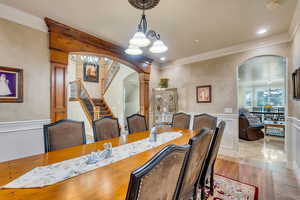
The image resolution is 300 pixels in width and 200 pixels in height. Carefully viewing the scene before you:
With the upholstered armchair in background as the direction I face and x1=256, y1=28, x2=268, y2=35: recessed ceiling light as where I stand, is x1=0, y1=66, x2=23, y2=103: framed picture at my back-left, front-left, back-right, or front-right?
back-left

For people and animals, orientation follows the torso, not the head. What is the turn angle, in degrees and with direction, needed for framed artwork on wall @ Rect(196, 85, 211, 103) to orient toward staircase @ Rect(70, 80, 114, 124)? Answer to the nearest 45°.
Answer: approximately 90° to its right

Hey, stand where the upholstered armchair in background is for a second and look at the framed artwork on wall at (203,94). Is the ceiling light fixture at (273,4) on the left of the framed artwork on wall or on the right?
left

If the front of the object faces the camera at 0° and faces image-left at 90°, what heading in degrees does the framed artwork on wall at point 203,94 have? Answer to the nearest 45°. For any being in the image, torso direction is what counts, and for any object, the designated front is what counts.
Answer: approximately 0°

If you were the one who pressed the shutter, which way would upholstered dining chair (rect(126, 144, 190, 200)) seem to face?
facing away from the viewer and to the left of the viewer

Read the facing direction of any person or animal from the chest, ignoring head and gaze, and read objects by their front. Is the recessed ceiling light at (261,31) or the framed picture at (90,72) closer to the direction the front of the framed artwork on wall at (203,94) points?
the recessed ceiling light
